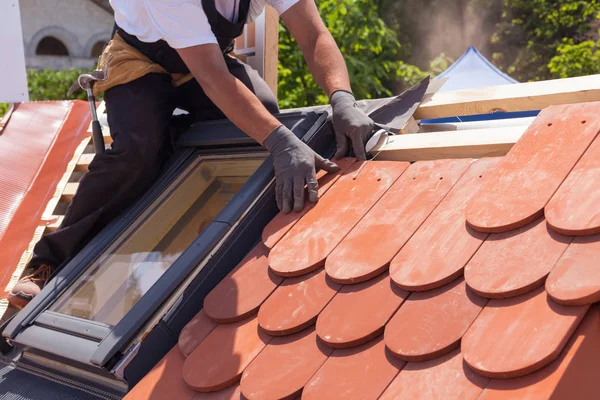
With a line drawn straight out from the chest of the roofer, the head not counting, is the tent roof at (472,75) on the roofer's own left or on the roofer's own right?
on the roofer's own left

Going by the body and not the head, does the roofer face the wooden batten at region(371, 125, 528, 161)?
yes

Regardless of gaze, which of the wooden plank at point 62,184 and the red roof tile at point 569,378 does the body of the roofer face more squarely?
the red roof tile

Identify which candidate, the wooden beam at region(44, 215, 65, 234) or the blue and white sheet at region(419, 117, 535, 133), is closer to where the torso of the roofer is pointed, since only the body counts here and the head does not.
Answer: the blue and white sheet

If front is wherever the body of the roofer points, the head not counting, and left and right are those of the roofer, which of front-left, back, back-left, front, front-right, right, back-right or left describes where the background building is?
back-left

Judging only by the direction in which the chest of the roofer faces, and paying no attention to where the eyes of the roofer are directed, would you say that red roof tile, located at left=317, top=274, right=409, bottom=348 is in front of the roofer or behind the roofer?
in front

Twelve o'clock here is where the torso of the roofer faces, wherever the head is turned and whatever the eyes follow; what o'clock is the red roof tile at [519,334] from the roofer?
The red roof tile is roughly at 1 o'clock from the roofer.

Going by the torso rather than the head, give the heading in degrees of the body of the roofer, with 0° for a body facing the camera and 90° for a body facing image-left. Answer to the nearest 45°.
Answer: approximately 315°

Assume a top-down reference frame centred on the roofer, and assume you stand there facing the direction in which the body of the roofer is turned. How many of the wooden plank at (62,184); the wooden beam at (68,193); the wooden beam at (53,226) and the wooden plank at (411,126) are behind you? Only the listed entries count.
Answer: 3

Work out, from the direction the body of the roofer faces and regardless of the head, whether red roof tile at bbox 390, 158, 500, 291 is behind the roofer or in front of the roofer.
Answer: in front

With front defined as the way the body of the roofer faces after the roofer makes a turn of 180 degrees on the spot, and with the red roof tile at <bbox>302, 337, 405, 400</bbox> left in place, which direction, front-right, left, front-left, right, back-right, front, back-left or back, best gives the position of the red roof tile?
back-left

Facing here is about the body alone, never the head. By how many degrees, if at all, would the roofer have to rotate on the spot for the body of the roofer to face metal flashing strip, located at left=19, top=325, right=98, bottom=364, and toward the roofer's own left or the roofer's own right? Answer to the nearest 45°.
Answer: approximately 90° to the roofer's own right

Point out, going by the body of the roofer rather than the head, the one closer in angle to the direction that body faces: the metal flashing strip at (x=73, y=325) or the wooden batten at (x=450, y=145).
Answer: the wooden batten

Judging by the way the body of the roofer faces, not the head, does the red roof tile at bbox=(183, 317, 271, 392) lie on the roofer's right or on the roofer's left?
on the roofer's right
